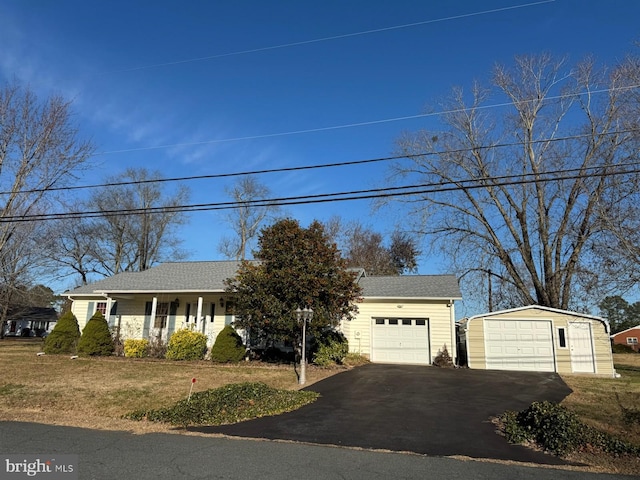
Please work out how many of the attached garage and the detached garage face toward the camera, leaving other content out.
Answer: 2

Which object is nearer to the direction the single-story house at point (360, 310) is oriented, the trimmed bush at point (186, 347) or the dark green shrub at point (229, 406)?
the dark green shrub

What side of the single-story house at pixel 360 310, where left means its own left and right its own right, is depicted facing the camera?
front

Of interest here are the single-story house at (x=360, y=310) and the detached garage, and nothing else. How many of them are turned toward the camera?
2

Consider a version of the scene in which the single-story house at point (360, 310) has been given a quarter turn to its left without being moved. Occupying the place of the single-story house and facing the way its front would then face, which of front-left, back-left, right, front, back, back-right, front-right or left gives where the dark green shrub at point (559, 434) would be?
right

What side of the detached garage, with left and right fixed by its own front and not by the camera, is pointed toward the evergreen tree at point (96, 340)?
right

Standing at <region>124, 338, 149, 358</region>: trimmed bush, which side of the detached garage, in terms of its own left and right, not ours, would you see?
right

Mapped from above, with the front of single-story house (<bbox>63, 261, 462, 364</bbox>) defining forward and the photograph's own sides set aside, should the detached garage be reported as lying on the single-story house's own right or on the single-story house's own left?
on the single-story house's own left

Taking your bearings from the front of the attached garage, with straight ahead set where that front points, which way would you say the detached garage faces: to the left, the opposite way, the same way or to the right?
the same way

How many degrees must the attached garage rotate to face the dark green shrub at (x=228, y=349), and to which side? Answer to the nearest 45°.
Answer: approximately 45° to its right

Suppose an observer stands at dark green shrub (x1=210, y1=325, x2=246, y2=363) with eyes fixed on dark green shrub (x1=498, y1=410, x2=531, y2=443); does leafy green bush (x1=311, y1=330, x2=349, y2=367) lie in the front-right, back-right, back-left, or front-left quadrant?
front-left

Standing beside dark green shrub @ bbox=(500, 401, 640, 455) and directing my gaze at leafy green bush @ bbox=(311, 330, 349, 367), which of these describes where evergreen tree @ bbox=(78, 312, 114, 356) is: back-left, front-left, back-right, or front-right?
front-left

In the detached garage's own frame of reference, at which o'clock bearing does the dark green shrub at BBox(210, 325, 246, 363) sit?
The dark green shrub is roughly at 2 o'clock from the detached garage.

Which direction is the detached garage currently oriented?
toward the camera

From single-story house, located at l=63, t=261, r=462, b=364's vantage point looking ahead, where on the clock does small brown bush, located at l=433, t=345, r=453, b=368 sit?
The small brown bush is roughly at 10 o'clock from the single-story house.

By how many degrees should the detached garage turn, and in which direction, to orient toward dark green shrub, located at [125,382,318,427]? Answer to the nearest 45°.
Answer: approximately 45° to its right

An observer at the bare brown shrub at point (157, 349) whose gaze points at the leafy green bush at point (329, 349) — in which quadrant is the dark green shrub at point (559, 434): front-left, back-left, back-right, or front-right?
front-right
